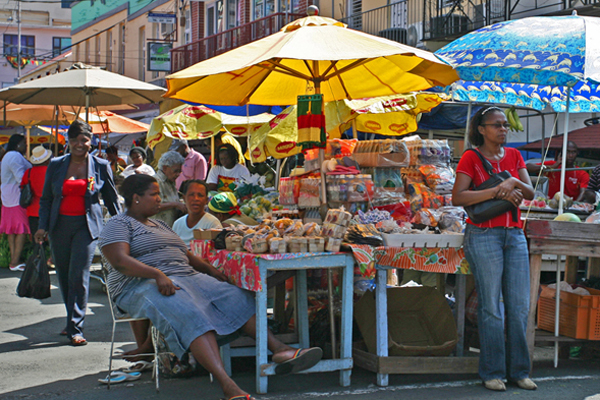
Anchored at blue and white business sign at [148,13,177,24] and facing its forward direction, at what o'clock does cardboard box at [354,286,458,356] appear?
The cardboard box is roughly at 12 o'clock from the blue and white business sign.

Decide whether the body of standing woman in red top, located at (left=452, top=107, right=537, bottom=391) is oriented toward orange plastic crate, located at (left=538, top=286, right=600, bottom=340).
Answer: no

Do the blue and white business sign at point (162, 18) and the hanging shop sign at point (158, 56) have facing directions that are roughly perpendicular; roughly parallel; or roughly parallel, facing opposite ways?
roughly parallel

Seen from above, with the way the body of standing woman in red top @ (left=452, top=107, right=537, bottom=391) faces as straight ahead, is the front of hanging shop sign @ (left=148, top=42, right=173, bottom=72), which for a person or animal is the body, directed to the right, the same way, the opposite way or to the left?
the same way

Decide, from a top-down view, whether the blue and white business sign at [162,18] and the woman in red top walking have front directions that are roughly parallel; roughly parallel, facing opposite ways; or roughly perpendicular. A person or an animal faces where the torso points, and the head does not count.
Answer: roughly parallel

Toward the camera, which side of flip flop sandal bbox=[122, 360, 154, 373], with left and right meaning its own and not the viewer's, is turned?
left

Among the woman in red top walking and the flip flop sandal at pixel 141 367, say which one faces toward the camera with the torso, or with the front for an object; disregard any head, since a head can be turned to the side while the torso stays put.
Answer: the woman in red top walking

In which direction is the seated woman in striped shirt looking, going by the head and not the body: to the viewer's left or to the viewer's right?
to the viewer's right

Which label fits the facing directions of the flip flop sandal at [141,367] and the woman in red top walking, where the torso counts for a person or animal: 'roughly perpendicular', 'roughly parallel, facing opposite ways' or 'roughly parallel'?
roughly perpendicular

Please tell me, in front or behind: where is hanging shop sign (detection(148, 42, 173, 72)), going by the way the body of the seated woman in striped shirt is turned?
behind

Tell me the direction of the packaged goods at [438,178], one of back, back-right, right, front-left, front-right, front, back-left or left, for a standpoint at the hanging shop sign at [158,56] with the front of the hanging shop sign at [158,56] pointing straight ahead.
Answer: front

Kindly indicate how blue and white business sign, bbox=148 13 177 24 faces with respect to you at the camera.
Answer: facing the viewer

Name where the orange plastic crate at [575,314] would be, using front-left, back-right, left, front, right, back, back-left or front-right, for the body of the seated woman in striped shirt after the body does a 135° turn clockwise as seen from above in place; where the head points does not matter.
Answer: back

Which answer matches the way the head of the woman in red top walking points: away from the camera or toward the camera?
toward the camera

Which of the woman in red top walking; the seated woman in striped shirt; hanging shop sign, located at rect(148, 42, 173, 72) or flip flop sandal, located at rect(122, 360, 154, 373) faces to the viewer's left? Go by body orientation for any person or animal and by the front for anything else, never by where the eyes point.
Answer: the flip flop sandal

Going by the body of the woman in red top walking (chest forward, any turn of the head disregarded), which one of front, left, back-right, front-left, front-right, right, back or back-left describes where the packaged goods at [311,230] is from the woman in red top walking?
front-left

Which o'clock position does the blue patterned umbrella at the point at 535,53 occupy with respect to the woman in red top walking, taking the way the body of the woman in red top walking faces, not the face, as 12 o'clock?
The blue patterned umbrella is roughly at 10 o'clock from the woman in red top walking.

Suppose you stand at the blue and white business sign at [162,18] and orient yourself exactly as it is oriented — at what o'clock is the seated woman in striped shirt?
The seated woman in striped shirt is roughly at 12 o'clock from the blue and white business sign.

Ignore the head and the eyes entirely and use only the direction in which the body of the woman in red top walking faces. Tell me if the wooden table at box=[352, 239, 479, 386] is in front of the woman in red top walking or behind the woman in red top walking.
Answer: in front
